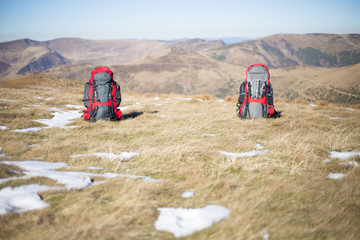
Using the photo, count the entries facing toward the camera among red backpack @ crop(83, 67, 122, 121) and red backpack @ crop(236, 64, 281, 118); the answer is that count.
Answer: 2

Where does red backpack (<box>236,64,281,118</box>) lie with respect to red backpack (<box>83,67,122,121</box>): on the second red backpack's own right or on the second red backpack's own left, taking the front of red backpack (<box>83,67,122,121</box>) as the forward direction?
on the second red backpack's own left

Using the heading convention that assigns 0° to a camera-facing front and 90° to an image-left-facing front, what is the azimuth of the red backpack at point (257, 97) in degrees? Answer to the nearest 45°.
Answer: approximately 0°

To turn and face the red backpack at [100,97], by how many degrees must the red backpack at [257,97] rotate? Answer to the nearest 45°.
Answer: approximately 45° to its right
